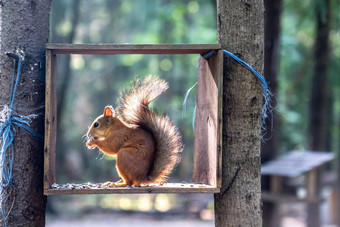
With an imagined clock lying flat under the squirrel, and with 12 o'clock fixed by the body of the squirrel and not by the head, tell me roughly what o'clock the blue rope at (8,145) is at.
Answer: The blue rope is roughly at 11 o'clock from the squirrel.

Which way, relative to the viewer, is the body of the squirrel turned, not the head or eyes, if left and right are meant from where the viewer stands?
facing to the left of the viewer

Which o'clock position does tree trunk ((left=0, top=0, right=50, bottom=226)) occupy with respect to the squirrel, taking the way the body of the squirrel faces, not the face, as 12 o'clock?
The tree trunk is roughly at 11 o'clock from the squirrel.

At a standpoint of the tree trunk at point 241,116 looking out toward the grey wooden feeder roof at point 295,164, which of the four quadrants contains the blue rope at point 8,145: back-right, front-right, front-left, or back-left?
back-left

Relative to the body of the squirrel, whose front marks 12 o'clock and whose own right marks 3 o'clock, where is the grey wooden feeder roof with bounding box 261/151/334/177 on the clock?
The grey wooden feeder roof is roughly at 4 o'clock from the squirrel.

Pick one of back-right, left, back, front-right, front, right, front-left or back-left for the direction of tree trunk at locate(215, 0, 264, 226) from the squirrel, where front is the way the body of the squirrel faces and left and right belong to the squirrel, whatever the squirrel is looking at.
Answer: back-left

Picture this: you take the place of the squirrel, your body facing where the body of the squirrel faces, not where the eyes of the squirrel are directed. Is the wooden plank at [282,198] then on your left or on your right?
on your right

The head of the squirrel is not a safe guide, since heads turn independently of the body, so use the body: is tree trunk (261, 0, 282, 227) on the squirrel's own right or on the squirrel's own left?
on the squirrel's own right

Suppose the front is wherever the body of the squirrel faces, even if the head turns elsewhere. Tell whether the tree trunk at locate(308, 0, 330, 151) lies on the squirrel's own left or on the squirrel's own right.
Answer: on the squirrel's own right
